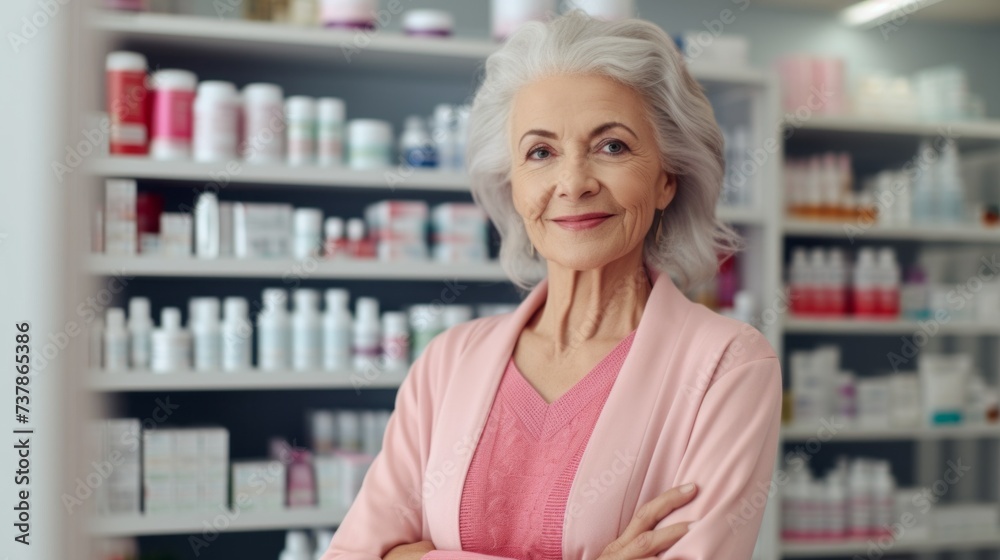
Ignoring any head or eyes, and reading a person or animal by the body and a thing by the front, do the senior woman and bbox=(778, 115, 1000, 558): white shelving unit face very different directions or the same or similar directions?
same or similar directions

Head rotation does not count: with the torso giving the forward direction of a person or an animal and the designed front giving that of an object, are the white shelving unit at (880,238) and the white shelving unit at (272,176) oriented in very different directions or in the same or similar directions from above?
same or similar directions

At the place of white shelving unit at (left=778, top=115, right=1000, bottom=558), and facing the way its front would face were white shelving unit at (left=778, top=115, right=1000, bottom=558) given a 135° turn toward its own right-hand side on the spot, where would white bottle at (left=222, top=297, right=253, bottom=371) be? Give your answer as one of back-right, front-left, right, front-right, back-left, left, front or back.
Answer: left

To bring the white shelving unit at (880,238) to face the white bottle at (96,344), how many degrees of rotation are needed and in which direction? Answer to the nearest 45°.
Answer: approximately 45° to its right

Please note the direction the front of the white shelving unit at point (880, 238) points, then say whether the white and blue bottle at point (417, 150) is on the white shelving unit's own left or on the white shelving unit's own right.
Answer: on the white shelving unit's own right

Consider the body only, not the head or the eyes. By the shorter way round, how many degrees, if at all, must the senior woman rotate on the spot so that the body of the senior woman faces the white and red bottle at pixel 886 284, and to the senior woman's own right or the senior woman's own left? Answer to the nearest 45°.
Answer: approximately 180°

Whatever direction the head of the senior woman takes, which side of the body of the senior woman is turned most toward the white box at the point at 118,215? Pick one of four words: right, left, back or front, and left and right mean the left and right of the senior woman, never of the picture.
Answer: right

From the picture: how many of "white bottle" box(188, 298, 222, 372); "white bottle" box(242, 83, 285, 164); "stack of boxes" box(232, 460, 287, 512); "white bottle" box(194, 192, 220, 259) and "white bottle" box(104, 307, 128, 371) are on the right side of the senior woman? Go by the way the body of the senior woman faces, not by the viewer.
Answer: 5

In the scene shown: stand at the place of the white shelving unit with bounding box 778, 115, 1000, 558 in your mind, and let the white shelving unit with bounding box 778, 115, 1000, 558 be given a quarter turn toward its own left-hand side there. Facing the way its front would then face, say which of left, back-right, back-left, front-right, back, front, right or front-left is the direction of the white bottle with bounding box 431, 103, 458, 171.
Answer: back-right

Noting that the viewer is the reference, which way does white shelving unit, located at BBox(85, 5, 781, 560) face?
facing the viewer

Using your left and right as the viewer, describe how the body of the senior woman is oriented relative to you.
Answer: facing the viewer and to the left of the viewer

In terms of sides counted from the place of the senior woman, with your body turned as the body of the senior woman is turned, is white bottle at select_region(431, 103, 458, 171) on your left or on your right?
on your right

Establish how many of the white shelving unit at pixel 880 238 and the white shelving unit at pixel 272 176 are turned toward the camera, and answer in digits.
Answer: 2

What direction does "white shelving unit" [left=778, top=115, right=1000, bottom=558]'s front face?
toward the camera

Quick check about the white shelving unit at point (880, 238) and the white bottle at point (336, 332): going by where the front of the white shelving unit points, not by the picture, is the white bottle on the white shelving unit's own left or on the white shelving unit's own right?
on the white shelving unit's own right
